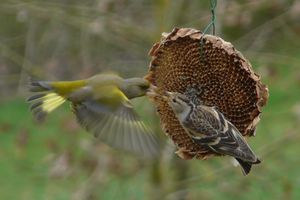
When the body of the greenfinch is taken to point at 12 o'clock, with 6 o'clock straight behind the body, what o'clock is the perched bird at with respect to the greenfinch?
The perched bird is roughly at 1 o'clock from the greenfinch.

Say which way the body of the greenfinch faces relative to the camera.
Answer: to the viewer's right
